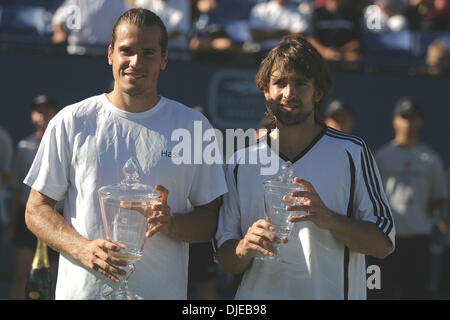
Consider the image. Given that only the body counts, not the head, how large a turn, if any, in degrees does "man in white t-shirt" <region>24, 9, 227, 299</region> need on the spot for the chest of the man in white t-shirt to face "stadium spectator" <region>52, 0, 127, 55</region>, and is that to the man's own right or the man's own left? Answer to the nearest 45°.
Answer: approximately 180°

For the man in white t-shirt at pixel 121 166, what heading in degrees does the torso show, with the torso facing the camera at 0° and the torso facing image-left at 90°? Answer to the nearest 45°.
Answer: approximately 0°

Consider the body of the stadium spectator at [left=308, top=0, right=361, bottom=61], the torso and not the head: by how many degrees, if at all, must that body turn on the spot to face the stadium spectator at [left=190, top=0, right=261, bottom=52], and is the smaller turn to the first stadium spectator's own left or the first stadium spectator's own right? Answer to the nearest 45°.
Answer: approximately 90° to the first stadium spectator's own right

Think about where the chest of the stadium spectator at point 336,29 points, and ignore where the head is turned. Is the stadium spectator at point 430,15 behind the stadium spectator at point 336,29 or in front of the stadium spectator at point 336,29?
behind

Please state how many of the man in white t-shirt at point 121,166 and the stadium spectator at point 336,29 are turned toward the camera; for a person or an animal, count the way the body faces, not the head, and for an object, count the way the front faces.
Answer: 2

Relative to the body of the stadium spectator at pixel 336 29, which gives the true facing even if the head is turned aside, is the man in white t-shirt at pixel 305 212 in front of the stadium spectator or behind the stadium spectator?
in front

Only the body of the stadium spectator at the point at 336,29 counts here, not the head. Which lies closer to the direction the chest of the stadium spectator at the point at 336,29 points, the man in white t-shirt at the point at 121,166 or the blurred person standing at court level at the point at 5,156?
the man in white t-shirt

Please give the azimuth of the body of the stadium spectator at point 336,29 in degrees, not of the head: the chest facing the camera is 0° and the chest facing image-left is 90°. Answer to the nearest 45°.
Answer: approximately 0°

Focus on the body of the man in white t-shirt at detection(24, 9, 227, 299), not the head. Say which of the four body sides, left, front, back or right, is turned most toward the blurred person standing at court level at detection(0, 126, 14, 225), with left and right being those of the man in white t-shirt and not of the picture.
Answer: back

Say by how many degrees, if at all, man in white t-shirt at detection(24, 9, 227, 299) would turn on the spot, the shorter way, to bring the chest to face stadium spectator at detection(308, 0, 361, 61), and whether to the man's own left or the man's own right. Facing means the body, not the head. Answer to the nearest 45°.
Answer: approximately 135° to the man's own left

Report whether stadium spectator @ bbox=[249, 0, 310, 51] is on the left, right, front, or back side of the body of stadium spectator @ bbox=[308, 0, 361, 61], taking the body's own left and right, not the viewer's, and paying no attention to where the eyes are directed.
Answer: right

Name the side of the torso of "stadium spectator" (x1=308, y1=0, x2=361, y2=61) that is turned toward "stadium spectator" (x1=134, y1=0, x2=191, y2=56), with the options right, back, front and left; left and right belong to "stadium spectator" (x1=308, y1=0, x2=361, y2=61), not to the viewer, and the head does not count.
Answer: right
